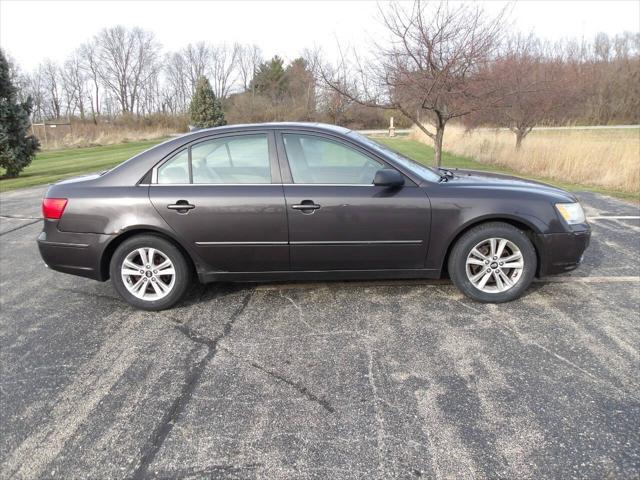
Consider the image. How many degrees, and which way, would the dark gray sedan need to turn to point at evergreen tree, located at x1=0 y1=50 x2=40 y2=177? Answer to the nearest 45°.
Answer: approximately 135° to its left

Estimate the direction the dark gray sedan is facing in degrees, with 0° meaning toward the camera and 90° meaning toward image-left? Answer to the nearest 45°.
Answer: approximately 270°

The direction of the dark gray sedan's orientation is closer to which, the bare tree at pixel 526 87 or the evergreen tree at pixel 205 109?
the bare tree

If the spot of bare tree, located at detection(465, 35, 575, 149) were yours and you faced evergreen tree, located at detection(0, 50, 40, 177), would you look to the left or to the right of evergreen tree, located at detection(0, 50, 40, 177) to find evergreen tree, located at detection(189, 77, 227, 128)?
right

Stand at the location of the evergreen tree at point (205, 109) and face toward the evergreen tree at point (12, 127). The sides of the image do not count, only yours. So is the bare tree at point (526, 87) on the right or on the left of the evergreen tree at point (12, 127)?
left

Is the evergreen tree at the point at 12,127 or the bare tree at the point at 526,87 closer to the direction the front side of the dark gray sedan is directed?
the bare tree

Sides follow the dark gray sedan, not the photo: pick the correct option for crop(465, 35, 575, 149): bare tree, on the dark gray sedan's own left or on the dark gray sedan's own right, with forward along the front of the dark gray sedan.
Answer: on the dark gray sedan's own left

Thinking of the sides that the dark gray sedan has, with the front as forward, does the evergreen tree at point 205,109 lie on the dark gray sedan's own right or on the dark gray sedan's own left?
on the dark gray sedan's own left

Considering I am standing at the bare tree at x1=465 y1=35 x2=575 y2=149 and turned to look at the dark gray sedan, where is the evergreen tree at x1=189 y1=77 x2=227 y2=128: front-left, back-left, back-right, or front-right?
back-right
